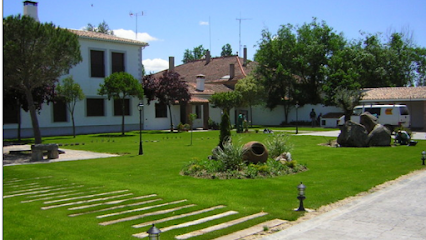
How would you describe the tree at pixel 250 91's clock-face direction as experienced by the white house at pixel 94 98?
The tree is roughly at 10 o'clock from the white house.

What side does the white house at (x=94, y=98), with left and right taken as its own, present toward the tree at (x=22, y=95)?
right

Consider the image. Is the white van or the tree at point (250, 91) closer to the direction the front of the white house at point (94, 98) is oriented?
the white van

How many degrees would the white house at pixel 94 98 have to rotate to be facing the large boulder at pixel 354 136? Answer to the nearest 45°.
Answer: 0° — it already faces it

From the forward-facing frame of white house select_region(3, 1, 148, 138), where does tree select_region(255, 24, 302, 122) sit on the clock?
The tree is roughly at 10 o'clock from the white house.

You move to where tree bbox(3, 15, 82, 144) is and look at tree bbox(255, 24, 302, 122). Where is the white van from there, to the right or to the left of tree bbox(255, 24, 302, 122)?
right

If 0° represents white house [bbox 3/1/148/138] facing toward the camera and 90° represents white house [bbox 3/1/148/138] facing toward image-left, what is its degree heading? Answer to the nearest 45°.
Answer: approximately 315°

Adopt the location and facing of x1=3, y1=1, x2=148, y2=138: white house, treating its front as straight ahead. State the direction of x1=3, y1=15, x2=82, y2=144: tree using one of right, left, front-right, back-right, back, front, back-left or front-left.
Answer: front-right
